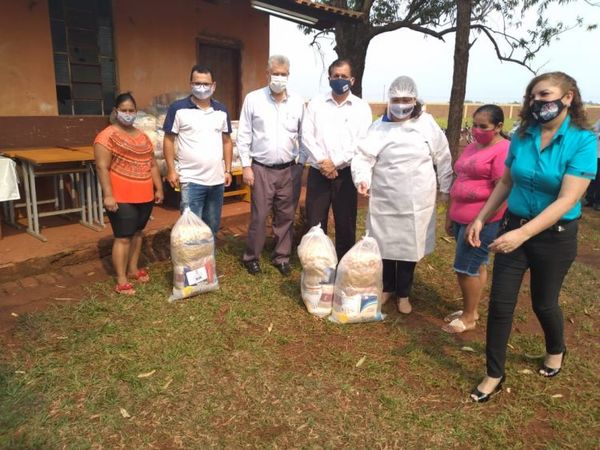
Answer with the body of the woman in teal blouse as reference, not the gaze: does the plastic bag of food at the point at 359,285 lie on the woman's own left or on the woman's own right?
on the woman's own right

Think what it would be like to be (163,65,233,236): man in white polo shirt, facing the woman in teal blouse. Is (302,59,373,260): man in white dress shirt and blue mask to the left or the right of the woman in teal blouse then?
left

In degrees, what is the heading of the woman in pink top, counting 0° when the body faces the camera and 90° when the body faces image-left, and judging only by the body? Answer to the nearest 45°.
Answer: approximately 45°

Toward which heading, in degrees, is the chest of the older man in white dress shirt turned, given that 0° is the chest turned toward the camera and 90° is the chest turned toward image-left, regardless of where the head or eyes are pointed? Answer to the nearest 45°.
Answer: approximately 0°

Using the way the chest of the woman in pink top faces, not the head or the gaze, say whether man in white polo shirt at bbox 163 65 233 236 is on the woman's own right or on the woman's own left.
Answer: on the woman's own right

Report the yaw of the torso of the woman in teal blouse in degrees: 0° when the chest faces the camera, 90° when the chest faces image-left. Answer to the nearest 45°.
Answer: approximately 45°

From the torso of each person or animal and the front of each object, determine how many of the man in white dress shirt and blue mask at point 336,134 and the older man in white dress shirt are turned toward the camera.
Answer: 2

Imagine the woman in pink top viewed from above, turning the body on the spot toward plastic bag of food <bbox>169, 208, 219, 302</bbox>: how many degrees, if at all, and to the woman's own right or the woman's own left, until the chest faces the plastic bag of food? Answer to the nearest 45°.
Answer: approximately 45° to the woman's own right

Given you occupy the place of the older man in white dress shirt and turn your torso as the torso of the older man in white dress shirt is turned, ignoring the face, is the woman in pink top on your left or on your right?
on your left

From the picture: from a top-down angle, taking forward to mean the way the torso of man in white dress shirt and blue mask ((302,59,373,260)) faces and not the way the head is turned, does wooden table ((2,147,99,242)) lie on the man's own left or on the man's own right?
on the man's own right

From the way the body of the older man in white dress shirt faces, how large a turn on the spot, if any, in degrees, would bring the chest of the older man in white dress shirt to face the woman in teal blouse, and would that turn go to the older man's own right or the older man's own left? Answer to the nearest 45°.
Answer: approximately 45° to the older man's own left
